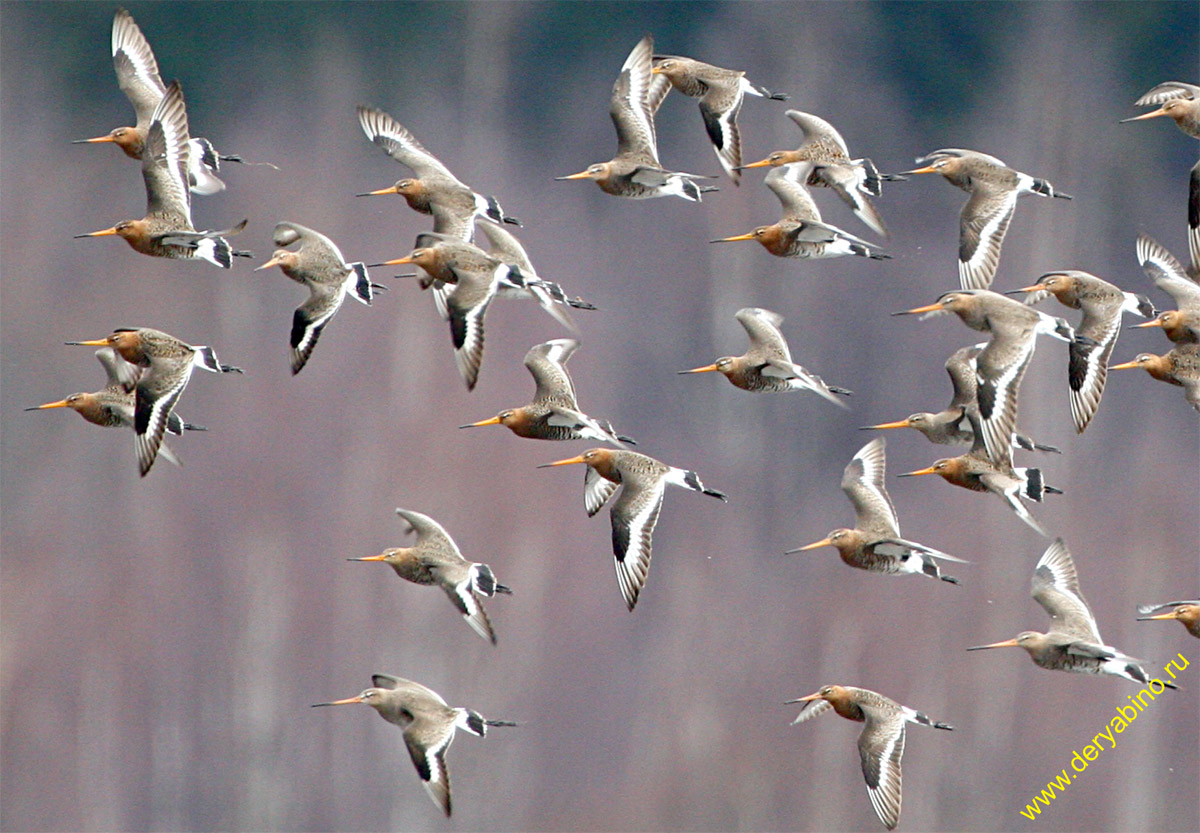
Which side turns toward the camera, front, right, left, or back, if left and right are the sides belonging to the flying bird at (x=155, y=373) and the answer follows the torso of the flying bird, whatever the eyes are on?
left

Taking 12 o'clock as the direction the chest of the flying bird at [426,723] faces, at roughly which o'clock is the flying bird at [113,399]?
the flying bird at [113,399] is roughly at 1 o'clock from the flying bird at [426,723].

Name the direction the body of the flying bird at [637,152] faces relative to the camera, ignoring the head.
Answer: to the viewer's left

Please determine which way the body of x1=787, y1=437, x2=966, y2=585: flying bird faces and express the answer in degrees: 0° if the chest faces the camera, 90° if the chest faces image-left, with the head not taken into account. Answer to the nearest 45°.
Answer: approximately 90°

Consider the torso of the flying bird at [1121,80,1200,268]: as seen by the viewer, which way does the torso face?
to the viewer's left

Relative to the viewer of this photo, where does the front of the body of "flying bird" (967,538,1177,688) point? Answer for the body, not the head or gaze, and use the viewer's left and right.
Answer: facing to the left of the viewer

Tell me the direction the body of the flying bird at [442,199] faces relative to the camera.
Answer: to the viewer's left

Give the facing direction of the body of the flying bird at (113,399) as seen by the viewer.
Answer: to the viewer's left
